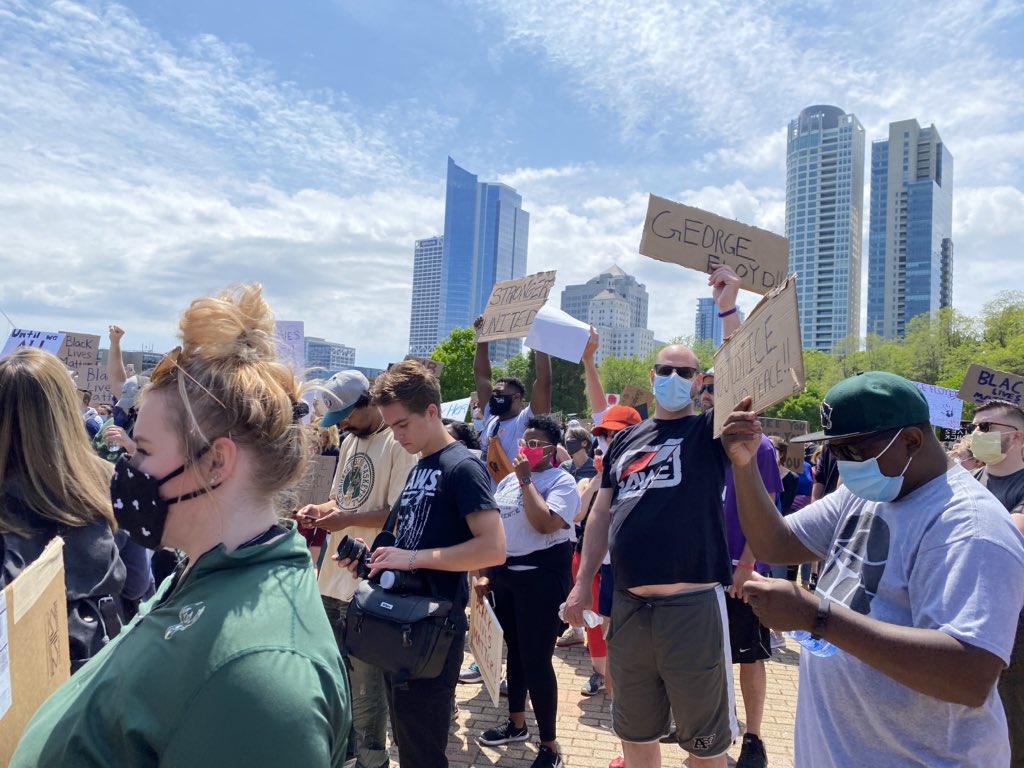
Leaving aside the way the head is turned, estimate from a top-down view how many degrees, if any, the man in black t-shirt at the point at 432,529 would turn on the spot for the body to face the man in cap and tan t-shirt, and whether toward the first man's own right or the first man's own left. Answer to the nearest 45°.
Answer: approximately 90° to the first man's own right

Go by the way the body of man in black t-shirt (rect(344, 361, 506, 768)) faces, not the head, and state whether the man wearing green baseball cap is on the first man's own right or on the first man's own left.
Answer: on the first man's own left

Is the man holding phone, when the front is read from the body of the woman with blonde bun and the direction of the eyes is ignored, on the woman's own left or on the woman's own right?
on the woman's own right

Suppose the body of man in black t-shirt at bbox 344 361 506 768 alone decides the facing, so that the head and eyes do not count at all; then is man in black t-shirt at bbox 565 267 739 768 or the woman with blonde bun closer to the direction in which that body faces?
the woman with blonde bun

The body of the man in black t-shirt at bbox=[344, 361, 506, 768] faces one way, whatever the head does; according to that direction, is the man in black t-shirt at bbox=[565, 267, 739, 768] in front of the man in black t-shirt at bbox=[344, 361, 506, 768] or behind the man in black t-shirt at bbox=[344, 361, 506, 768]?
behind

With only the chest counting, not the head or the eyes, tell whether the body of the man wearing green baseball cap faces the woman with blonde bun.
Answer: yes

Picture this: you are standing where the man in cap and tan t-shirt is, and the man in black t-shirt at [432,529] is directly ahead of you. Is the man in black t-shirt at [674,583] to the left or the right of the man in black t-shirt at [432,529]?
left

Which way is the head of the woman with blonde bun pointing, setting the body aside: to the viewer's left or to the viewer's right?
to the viewer's left

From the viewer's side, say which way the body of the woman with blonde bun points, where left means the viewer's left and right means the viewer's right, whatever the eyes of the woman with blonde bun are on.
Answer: facing to the left of the viewer
